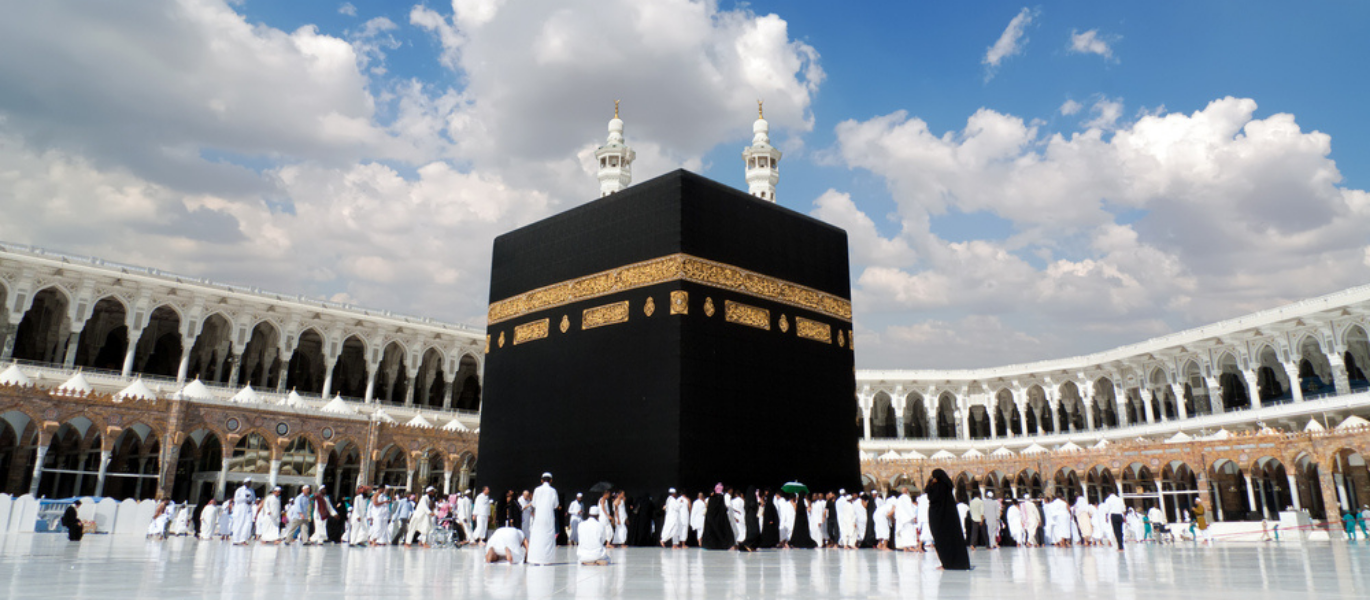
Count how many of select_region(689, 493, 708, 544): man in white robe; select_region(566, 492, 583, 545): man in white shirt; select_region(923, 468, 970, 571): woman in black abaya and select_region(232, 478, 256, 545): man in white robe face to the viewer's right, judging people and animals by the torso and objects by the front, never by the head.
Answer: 3

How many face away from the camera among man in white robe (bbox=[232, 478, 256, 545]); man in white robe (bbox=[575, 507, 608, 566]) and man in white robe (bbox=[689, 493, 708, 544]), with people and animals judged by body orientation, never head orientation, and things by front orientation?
1

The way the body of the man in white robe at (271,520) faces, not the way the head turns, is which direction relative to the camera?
to the viewer's right

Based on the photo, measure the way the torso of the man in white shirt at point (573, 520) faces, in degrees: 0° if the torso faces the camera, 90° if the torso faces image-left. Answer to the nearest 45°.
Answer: approximately 270°

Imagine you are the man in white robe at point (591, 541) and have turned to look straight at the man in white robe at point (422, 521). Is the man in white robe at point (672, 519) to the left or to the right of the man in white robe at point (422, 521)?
right

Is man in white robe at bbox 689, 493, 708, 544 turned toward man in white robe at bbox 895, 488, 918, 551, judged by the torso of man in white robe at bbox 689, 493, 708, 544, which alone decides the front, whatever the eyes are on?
yes

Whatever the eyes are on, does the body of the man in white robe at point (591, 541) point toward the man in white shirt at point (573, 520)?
yes

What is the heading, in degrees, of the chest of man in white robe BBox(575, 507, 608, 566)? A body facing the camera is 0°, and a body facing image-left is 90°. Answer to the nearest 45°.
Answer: approximately 180°

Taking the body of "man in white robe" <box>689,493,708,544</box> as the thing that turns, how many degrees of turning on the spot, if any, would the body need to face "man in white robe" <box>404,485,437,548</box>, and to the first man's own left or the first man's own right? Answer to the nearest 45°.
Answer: approximately 135° to the first man's own left

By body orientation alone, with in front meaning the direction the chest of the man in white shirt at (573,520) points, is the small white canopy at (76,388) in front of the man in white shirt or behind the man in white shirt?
behind
